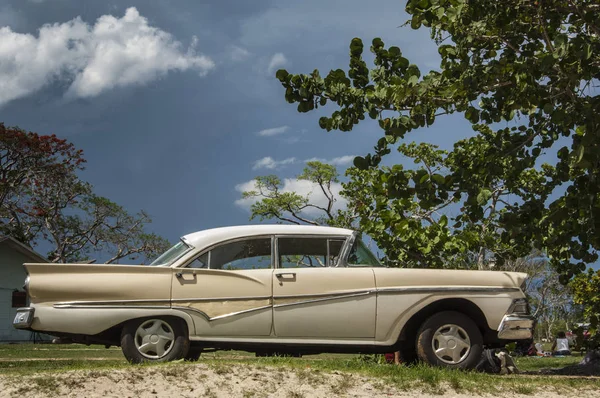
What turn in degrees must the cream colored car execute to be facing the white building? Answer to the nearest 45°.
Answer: approximately 135° to its left

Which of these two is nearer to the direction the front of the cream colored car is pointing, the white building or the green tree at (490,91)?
the green tree

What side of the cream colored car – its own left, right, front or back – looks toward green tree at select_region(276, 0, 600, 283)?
front

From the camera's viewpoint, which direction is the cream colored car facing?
to the viewer's right
